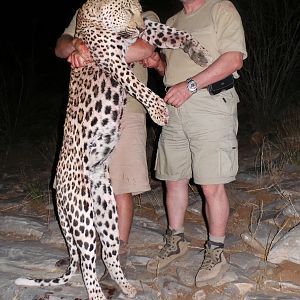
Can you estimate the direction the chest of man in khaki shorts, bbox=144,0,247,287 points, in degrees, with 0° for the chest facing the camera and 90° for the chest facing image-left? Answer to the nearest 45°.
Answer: approximately 45°

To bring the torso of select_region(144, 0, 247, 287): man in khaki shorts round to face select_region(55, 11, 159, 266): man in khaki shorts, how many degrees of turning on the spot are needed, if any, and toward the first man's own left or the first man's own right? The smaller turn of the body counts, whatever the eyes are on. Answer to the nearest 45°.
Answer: approximately 45° to the first man's own right
